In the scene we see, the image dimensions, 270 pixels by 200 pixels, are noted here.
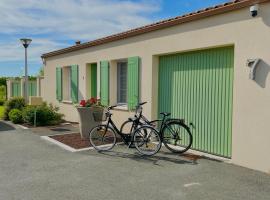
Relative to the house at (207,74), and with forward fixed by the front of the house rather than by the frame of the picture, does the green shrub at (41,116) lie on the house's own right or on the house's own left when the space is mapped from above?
on the house's own right

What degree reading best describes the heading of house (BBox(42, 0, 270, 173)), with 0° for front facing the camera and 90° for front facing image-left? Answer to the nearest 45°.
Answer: approximately 45°

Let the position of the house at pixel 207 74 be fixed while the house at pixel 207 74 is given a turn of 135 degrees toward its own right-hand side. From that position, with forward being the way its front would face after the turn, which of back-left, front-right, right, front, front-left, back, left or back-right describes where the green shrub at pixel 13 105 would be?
front-left

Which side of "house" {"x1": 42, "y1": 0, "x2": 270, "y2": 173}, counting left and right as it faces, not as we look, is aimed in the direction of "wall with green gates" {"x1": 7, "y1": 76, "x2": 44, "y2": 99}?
right

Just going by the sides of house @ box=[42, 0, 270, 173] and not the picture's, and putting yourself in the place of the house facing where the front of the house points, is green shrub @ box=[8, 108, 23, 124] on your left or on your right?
on your right
